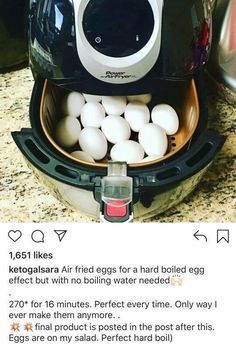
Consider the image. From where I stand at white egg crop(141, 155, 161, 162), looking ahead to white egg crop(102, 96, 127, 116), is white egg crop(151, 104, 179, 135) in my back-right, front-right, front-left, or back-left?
front-right

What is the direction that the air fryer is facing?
toward the camera

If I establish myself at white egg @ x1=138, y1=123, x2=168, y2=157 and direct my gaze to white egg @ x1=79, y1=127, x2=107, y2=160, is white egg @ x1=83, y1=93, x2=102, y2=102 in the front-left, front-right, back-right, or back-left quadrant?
front-right
